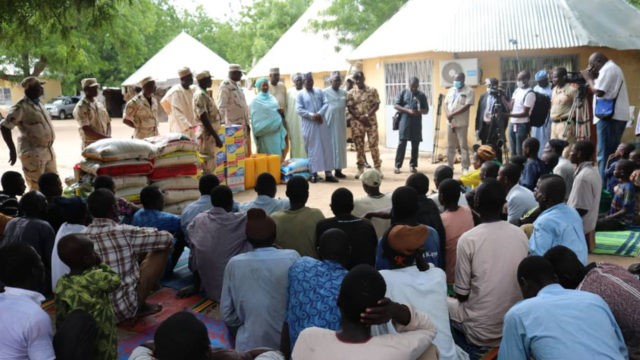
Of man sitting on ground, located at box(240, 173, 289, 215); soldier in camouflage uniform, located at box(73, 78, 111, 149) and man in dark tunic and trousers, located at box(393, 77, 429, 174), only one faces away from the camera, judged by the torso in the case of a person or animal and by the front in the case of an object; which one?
the man sitting on ground

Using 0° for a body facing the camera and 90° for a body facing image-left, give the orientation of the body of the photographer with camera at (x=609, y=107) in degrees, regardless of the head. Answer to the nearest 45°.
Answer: approximately 90°

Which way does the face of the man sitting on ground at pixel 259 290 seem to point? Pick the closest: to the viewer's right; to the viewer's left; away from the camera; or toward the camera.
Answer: away from the camera

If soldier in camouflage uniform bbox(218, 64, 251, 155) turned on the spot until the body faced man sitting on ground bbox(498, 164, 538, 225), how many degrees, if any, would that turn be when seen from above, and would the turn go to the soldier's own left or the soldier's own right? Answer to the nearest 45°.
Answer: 0° — they already face them

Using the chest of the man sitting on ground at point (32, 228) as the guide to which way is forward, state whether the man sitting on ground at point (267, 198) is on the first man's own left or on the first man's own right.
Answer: on the first man's own right

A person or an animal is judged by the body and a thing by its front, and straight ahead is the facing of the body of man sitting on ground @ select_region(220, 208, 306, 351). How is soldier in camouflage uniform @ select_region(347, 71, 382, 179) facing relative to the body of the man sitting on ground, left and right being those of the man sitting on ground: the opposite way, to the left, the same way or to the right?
the opposite way

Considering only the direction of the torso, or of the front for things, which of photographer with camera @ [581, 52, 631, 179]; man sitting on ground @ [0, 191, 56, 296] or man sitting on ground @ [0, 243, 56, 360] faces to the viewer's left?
the photographer with camera

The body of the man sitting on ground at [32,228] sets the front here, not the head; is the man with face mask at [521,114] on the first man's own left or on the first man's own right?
on the first man's own right

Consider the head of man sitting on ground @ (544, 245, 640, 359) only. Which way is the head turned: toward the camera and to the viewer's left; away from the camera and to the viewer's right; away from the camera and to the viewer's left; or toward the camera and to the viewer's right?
away from the camera and to the viewer's left

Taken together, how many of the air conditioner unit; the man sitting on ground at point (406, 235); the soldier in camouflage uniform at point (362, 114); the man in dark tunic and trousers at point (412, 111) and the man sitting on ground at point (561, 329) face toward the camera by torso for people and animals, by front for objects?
3

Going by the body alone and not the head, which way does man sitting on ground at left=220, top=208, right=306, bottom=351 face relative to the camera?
away from the camera

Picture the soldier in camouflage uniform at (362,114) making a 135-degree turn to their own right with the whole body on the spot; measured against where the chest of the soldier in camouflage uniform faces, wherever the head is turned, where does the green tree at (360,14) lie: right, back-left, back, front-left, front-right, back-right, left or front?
front-right

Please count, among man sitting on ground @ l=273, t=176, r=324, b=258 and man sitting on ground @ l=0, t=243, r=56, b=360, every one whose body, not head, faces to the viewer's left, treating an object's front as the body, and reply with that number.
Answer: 0

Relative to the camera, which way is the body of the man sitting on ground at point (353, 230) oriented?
away from the camera

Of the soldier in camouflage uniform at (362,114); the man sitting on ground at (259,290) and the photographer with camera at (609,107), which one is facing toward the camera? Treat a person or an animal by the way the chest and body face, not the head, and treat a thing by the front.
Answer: the soldier in camouflage uniform

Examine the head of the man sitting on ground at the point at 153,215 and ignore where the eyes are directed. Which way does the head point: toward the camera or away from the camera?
away from the camera

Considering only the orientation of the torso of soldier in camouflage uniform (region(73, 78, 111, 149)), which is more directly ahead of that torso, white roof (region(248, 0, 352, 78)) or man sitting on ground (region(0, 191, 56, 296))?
the man sitting on ground

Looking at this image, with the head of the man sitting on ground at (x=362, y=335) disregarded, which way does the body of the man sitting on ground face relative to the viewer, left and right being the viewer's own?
facing away from the viewer

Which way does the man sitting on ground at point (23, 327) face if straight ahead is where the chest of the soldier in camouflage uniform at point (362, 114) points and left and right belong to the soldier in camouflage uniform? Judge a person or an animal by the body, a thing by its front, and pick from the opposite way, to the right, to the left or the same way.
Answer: the opposite way

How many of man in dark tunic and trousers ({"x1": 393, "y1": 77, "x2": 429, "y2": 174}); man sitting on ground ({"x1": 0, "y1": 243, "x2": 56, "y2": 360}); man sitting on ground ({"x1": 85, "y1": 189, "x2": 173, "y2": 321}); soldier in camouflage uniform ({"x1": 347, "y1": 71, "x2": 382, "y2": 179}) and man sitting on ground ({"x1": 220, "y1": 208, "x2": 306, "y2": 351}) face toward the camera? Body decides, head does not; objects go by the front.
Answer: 2
